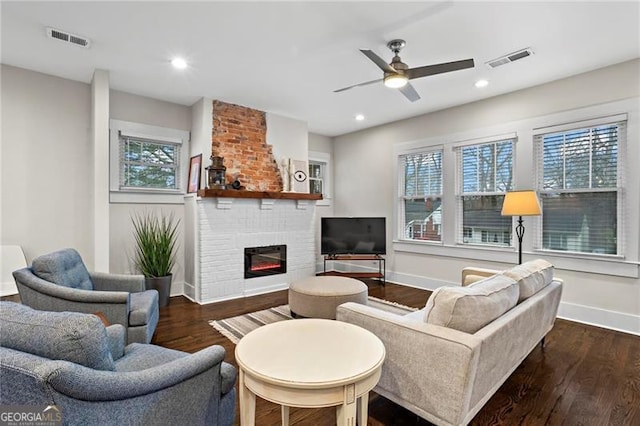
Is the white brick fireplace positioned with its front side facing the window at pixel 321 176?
no

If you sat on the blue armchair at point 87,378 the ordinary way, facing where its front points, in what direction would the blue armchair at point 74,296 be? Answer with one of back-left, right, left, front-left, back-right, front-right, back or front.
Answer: front-left

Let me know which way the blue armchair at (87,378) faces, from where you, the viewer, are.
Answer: facing away from the viewer and to the right of the viewer

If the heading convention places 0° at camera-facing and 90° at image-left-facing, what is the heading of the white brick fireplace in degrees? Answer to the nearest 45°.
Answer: approximately 315°

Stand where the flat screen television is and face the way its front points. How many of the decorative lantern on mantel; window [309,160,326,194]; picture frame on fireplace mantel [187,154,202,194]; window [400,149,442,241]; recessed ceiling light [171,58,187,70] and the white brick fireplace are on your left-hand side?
1

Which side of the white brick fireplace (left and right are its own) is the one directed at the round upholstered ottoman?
front

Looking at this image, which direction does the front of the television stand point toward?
toward the camera

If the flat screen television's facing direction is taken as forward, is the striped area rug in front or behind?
in front

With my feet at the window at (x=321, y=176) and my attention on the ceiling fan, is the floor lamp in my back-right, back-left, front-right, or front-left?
front-left

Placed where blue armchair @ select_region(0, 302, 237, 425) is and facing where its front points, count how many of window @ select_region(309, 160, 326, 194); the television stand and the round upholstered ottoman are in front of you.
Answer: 3

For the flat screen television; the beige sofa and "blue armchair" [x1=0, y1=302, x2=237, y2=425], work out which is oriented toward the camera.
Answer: the flat screen television

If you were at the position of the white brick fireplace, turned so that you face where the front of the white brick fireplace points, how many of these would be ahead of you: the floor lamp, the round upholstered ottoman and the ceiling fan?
3

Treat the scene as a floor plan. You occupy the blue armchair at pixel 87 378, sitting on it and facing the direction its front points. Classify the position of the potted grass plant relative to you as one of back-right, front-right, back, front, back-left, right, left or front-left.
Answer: front-left

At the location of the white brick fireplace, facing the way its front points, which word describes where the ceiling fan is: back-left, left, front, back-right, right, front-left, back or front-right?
front

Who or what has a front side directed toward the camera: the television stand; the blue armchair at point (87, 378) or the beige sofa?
the television stand

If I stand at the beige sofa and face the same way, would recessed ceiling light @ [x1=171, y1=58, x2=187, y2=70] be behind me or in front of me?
in front

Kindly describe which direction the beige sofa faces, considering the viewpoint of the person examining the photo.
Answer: facing away from the viewer and to the left of the viewer
